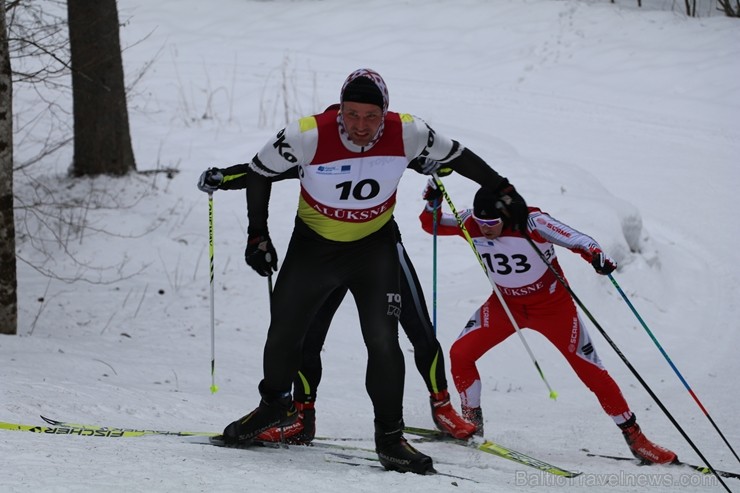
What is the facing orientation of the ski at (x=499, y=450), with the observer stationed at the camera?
facing the viewer and to the right of the viewer

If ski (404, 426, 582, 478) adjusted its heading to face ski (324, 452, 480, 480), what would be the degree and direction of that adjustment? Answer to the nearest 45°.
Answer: approximately 90° to its right

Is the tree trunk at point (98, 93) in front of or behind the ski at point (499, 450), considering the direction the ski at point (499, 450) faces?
behind

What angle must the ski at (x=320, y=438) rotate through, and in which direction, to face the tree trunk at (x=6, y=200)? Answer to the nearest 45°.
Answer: approximately 45° to its right

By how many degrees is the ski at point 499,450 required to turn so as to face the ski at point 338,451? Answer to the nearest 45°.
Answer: approximately 90° to its right
